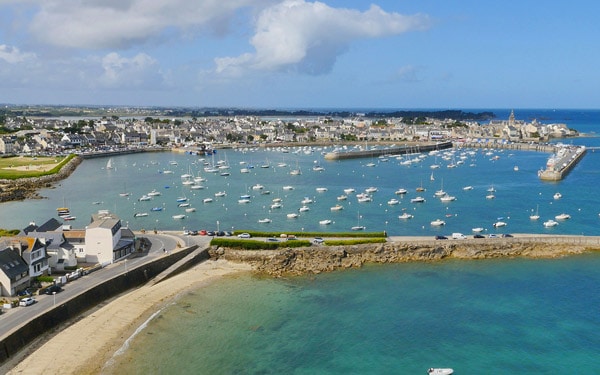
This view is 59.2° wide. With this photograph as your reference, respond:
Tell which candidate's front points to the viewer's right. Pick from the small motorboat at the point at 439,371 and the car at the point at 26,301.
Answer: the small motorboat

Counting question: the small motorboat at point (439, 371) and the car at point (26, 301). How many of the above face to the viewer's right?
1

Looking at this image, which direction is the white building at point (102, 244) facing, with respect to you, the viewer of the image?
facing the viewer and to the right of the viewer

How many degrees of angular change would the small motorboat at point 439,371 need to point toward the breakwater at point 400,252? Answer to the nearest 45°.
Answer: approximately 90° to its left

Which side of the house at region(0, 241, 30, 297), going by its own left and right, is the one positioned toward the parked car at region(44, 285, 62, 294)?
front

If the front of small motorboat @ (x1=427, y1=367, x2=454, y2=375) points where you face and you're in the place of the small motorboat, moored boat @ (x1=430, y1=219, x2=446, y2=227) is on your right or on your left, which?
on your left

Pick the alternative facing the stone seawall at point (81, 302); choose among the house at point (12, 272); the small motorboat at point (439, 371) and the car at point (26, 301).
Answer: the house

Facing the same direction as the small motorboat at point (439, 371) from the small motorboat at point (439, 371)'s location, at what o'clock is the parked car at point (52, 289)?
The parked car is roughly at 6 o'clock from the small motorboat.

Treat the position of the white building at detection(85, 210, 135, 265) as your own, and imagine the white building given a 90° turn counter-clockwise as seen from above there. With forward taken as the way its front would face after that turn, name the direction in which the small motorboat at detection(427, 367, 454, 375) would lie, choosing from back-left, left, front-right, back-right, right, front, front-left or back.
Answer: right

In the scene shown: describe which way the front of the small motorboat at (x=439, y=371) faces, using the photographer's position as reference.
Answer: facing to the right of the viewer

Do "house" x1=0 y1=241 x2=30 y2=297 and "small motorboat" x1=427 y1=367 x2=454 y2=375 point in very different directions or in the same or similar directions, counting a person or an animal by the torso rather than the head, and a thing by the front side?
same or similar directions
